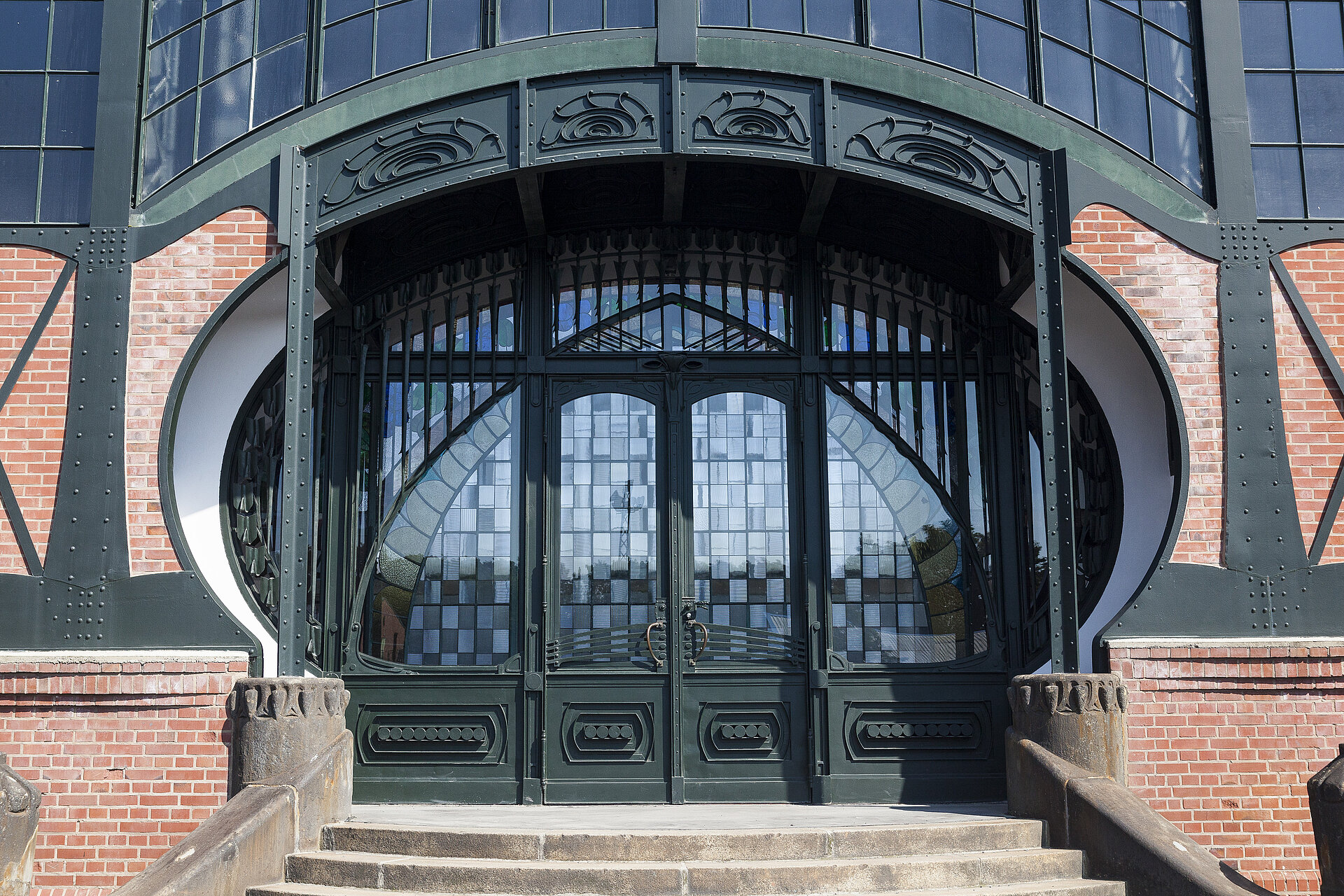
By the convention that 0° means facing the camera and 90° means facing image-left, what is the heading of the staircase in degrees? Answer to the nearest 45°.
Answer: approximately 0°

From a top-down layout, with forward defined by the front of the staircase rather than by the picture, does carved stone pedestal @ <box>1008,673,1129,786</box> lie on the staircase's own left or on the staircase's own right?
on the staircase's own left

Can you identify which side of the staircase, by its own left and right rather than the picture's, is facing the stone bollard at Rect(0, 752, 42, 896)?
right

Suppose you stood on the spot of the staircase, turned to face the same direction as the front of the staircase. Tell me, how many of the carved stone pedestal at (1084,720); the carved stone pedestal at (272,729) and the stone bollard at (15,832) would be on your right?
2

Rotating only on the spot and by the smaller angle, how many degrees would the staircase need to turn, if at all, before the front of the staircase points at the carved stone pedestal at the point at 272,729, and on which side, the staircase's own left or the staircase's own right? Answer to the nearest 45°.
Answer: approximately 90° to the staircase's own right

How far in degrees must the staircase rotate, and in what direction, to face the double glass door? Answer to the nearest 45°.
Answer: approximately 180°

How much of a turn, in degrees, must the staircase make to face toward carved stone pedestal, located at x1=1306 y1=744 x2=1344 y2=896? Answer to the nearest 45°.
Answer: approximately 90° to its left

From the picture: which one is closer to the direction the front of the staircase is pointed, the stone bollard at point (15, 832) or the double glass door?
the stone bollard

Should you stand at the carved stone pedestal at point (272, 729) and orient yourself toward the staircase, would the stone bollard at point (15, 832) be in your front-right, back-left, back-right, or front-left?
back-right

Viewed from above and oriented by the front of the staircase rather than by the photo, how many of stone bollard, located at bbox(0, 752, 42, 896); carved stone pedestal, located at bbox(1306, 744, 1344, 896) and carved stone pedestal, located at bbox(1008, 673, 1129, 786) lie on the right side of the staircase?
1

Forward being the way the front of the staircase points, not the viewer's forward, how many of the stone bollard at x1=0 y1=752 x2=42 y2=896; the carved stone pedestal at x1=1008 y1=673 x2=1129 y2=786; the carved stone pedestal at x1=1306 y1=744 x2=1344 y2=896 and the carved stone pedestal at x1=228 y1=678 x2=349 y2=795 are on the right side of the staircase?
2
